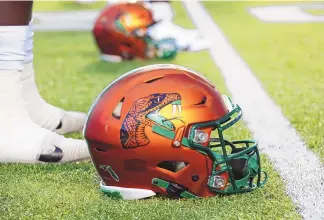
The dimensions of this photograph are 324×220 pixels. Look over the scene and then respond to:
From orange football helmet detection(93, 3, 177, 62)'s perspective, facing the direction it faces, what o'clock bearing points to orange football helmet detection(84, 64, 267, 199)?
orange football helmet detection(84, 64, 267, 199) is roughly at 3 o'clock from orange football helmet detection(93, 3, 177, 62).

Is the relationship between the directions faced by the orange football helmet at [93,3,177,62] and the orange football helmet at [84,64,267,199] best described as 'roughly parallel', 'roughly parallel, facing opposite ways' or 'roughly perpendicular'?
roughly parallel

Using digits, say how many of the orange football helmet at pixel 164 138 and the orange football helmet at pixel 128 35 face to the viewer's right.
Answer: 2

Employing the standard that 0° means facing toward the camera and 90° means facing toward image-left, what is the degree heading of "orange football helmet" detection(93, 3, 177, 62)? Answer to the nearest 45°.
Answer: approximately 270°

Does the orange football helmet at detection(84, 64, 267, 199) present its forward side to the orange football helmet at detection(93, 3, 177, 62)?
no

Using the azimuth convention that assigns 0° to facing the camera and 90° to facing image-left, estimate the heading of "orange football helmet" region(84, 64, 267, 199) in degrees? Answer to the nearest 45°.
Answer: approximately 270°
